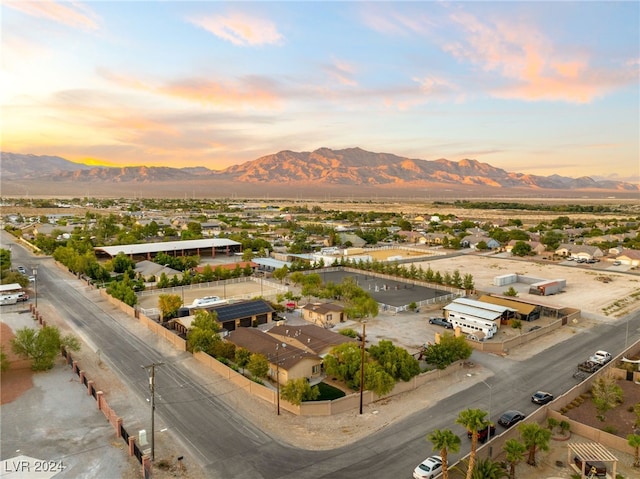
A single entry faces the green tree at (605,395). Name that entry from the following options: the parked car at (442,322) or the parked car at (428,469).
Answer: the parked car at (428,469)

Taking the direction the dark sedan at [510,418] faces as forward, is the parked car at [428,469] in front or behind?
behind

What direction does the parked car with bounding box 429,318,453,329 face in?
to the viewer's left

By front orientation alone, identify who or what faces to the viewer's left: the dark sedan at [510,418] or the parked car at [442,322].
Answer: the parked car

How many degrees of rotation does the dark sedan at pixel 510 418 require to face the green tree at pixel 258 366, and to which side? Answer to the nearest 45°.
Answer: approximately 135° to its left

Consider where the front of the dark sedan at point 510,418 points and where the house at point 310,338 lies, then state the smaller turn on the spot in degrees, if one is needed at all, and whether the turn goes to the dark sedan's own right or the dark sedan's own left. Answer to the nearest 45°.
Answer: approximately 135° to the dark sedan's own left

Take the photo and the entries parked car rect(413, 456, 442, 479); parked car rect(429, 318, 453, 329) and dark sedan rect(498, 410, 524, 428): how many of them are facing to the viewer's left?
1

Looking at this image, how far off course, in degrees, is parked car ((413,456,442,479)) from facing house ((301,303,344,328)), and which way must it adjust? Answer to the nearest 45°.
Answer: approximately 90° to its left

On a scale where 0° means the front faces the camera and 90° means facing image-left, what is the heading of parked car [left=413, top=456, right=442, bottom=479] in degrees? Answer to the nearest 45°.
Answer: approximately 225°

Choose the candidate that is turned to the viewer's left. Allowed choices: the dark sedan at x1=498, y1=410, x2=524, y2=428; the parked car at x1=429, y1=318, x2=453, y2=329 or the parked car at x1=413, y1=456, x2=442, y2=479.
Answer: the parked car at x1=429, y1=318, x2=453, y2=329

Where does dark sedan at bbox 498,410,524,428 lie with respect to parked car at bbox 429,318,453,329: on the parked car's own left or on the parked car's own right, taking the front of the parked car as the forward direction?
on the parked car's own left

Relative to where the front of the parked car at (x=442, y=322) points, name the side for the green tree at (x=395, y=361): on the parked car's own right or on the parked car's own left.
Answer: on the parked car's own left

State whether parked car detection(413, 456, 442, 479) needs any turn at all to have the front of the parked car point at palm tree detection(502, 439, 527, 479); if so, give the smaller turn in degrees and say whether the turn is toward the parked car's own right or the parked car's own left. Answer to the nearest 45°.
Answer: approximately 45° to the parked car's own right
